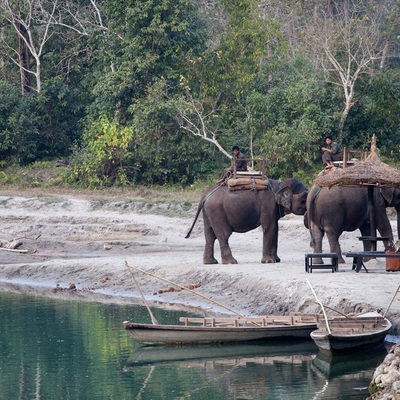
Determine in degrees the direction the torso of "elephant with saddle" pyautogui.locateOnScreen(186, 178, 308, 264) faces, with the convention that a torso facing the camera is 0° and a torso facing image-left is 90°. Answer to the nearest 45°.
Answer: approximately 270°

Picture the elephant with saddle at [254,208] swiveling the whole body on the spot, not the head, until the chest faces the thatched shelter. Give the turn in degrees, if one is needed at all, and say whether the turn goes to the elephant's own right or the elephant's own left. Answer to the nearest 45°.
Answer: approximately 45° to the elephant's own right

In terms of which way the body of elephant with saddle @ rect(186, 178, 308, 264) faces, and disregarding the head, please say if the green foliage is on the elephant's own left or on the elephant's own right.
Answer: on the elephant's own left

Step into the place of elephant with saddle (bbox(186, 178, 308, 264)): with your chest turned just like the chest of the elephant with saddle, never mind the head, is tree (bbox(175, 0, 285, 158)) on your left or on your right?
on your left

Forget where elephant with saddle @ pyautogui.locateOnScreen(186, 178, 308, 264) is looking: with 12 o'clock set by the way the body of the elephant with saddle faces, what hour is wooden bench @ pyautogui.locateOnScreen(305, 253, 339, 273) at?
The wooden bench is roughly at 2 o'clock from the elephant with saddle.

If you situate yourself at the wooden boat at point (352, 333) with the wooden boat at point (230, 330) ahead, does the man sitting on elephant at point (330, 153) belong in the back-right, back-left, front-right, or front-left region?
front-right

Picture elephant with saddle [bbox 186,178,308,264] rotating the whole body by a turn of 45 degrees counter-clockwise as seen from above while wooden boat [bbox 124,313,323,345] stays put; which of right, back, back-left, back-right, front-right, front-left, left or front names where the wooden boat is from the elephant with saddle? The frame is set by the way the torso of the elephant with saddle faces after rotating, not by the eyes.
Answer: back-right

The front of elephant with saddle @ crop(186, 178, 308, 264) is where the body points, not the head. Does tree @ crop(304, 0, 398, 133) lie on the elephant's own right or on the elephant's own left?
on the elephant's own left

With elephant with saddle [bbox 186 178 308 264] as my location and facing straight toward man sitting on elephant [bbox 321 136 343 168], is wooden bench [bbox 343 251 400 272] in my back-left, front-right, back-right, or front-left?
front-right

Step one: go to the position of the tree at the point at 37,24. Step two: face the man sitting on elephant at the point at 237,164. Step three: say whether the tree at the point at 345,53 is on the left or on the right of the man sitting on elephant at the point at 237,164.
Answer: left

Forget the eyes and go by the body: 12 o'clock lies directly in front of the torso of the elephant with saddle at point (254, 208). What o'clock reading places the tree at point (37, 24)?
The tree is roughly at 8 o'clock from the elephant with saddle.

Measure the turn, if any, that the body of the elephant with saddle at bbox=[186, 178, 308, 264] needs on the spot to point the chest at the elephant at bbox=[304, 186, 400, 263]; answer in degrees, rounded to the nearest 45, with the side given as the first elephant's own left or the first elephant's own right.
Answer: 0° — it already faces it
